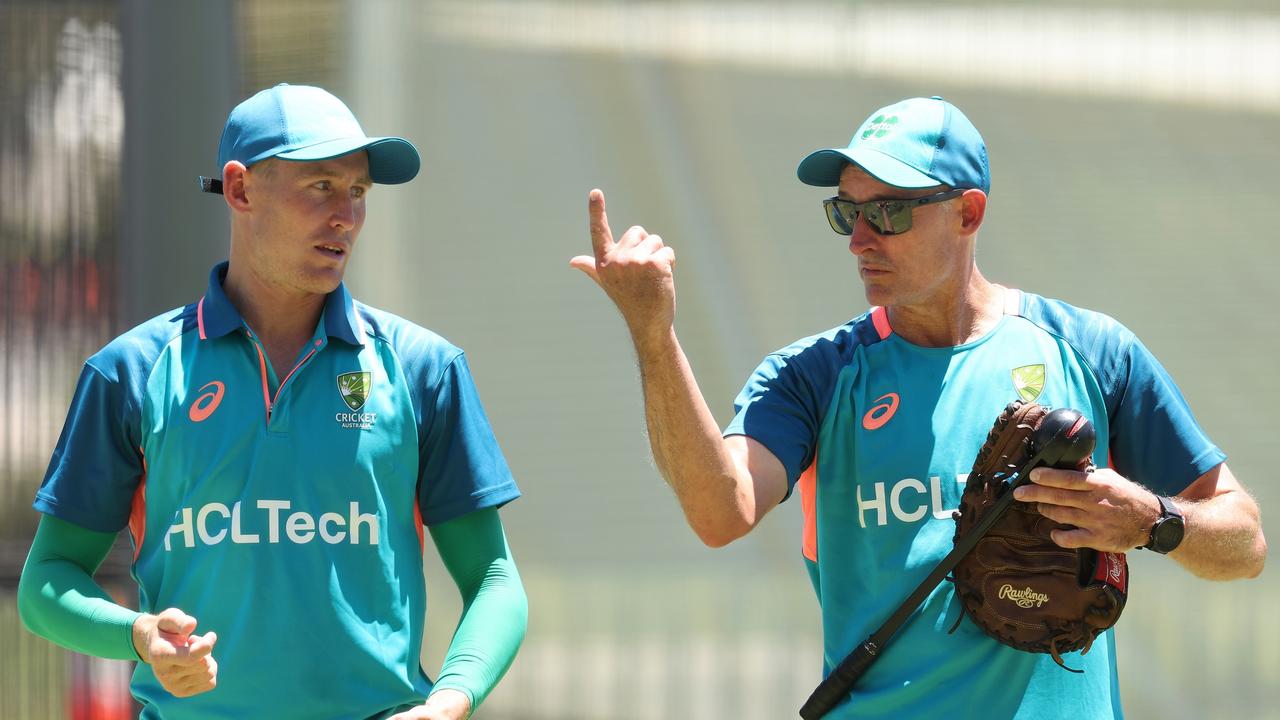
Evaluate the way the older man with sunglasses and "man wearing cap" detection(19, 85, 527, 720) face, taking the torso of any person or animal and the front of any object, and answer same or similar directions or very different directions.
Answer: same or similar directions

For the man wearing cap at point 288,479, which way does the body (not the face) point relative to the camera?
toward the camera

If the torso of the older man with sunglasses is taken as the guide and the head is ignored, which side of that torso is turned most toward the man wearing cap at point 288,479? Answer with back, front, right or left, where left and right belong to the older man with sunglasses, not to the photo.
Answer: right

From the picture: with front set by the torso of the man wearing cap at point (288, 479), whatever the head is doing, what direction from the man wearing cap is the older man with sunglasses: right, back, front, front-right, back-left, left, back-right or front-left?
left

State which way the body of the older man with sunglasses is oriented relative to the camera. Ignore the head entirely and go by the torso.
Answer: toward the camera

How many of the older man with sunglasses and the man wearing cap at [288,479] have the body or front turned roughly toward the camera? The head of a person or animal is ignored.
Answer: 2
